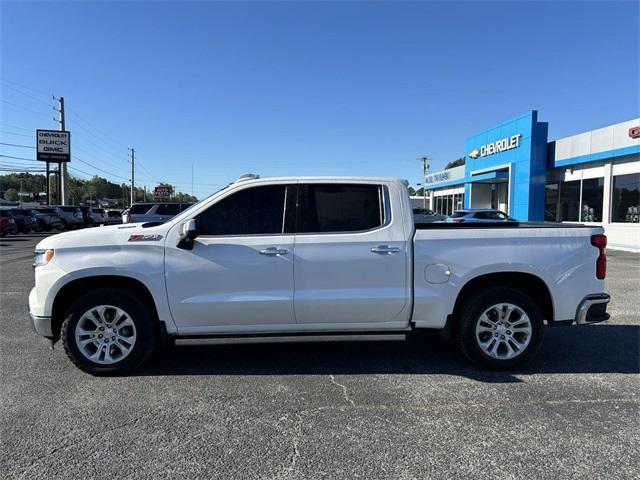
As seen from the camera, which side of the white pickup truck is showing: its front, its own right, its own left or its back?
left

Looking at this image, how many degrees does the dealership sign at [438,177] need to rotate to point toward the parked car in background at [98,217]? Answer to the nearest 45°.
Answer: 0° — it already faces it
